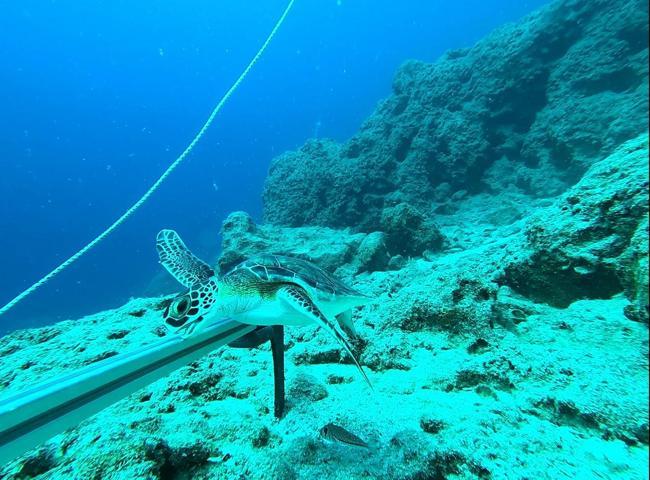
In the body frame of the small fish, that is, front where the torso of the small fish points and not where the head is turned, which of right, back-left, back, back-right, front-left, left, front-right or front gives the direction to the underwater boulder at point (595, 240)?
back

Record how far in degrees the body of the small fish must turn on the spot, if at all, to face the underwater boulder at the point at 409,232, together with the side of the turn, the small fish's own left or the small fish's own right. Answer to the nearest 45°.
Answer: approximately 135° to the small fish's own right

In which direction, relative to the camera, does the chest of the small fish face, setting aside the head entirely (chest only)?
to the viewer's left

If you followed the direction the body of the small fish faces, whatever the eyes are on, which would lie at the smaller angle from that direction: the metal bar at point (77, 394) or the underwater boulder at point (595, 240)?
the metal bar

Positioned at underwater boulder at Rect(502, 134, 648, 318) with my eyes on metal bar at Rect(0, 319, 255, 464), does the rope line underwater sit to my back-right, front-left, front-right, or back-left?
front-right

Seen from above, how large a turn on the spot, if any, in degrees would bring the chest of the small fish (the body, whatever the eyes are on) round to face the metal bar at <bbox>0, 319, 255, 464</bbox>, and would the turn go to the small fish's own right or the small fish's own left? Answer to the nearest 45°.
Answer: approximately 45° to the small fish's own left
